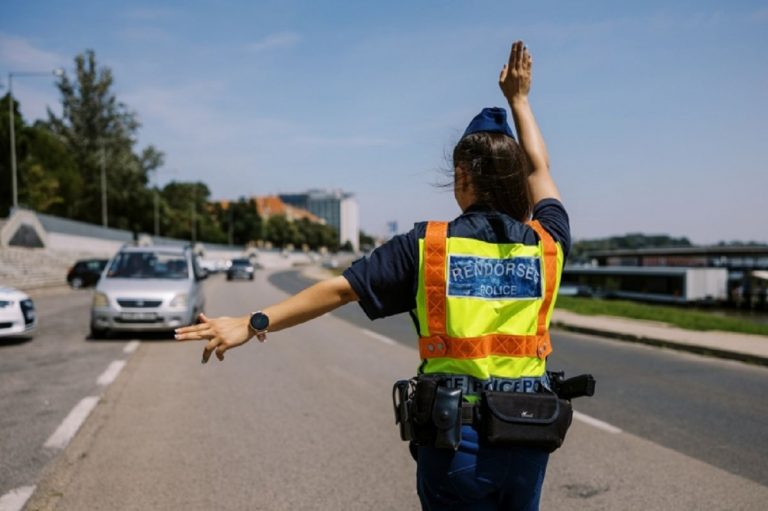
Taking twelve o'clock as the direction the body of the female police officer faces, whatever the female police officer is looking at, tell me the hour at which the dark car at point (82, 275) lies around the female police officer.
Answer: The dark car is roughly at 11 o'clock from the female police officer.

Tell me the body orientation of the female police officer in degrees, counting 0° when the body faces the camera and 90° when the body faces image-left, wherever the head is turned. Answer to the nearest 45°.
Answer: approximately 180°

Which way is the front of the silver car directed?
toward the camera

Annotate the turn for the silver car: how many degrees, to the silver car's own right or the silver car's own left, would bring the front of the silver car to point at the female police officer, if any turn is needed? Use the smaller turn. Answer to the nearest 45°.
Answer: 0° — it already faces them

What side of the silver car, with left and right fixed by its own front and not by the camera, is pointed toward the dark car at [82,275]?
back

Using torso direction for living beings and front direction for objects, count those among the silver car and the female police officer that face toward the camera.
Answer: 1

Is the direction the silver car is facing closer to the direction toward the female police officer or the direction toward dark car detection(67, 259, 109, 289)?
the female police officer

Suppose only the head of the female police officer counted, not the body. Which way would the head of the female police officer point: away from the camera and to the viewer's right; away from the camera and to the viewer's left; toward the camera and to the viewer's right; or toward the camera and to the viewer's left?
away from the camera and to the viewer's left

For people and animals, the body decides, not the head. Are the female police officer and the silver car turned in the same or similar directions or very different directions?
very different directions
